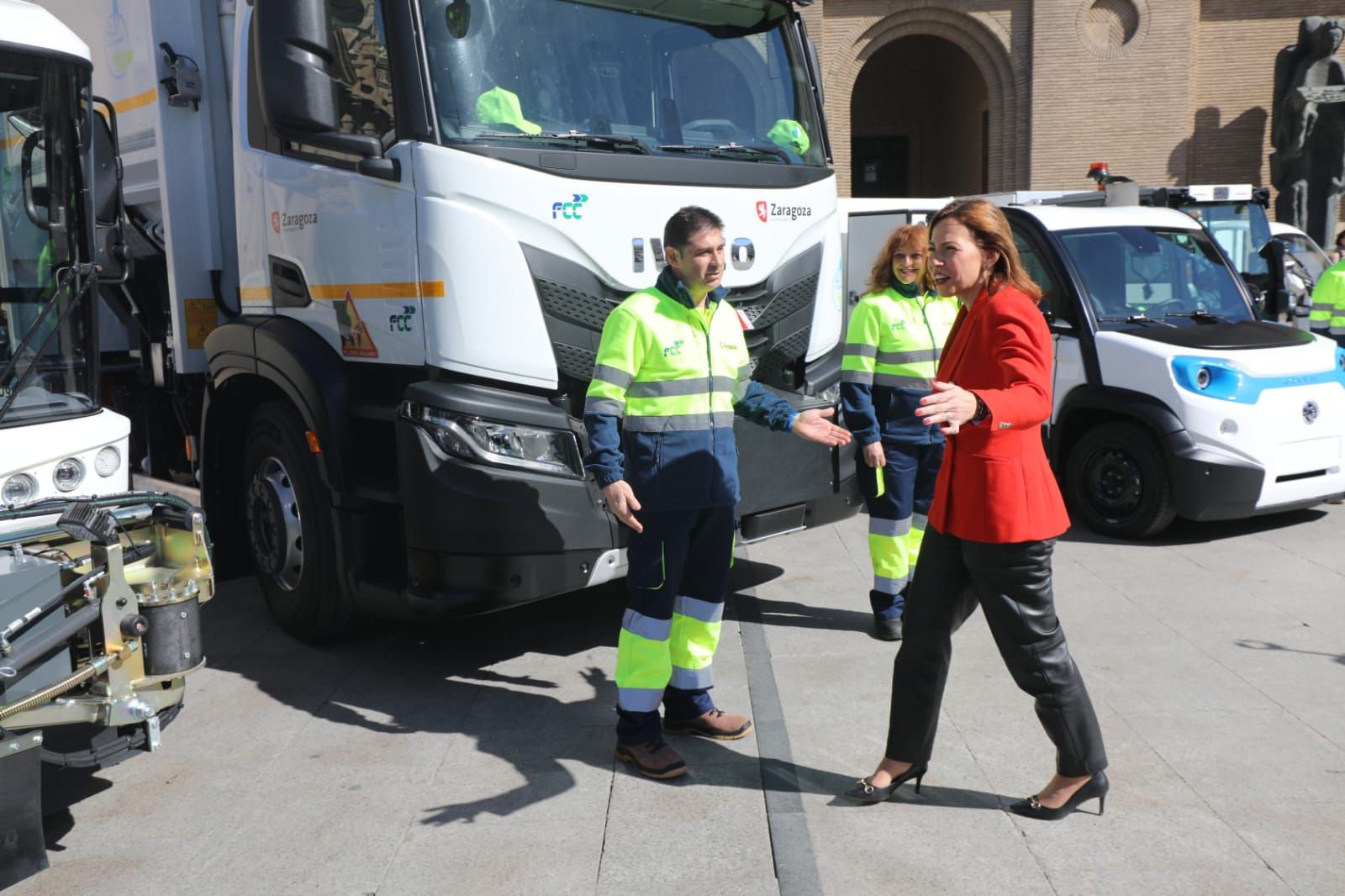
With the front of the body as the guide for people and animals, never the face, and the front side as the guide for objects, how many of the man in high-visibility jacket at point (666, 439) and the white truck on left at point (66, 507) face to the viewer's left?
0

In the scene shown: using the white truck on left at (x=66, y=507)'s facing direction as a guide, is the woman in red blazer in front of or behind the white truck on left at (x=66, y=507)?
in front

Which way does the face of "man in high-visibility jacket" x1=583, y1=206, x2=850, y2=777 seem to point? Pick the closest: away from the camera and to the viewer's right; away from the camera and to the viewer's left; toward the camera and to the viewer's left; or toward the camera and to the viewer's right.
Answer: toward the camera and to the viewer's right

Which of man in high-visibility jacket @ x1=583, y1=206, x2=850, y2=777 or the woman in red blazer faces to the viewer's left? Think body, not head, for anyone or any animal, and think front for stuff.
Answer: the woman in red blazer

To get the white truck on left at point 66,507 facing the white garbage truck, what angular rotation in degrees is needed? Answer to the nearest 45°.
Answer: approximately 90° to its left

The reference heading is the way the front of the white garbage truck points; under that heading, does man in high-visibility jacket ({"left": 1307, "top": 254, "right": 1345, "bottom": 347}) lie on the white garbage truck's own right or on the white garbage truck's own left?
on the white garbage truck's own left

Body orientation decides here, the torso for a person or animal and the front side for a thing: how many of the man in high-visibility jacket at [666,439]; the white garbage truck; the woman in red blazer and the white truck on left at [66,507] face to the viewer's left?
1

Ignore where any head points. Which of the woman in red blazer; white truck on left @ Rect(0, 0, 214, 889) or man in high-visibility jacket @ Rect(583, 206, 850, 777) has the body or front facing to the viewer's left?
the woman in red blazer

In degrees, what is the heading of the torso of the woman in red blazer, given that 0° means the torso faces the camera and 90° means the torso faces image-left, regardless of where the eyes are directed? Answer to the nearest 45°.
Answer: approximately 90°

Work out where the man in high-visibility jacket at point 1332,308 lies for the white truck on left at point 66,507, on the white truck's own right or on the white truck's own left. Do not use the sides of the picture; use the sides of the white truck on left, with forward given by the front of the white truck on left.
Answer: on the white truck's own left

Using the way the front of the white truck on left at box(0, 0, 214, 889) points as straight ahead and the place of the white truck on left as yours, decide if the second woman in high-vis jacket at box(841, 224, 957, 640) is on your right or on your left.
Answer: on your left

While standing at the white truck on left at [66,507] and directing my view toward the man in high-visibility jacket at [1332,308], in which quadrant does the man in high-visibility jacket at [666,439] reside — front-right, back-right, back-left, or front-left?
front-right

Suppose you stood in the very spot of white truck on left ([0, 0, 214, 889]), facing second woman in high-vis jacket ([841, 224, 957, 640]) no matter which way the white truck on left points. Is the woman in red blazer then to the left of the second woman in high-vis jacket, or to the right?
right

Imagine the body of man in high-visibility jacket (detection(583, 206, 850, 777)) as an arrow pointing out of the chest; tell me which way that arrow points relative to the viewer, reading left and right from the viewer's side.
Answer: facing the viewer and to the right of the viewer

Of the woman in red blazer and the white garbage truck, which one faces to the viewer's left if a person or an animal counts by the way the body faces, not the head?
the woman in red blazer
